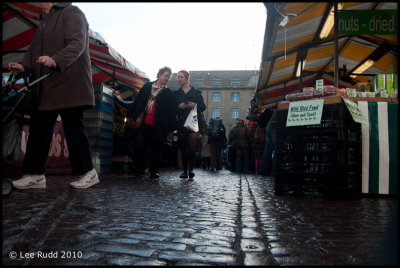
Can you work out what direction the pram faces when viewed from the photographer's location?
facing to the left of the viewer

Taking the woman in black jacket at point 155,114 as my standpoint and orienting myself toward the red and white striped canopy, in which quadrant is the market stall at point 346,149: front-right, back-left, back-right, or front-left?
back-left

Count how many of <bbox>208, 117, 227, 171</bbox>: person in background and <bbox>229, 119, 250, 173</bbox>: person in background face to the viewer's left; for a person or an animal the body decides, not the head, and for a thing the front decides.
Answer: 0

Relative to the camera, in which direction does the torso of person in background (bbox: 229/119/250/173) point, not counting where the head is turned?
away from the camera

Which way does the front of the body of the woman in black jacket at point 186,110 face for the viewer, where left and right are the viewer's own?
facing the viewer and to the left of the viewer

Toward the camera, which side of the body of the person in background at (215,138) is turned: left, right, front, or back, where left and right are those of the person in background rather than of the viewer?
back

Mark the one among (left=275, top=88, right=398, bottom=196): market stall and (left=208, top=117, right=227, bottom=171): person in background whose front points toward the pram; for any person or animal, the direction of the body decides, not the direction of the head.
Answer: the market stall

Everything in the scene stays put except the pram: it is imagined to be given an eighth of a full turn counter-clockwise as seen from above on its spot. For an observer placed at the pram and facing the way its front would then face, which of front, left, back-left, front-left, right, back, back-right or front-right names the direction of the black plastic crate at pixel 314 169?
back-left
